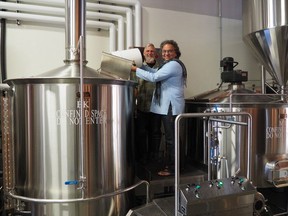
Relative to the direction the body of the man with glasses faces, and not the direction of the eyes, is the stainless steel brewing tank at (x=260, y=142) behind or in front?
behind

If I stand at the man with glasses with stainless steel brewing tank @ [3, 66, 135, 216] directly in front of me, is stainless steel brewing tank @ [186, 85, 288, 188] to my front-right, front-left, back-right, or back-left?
back-left
